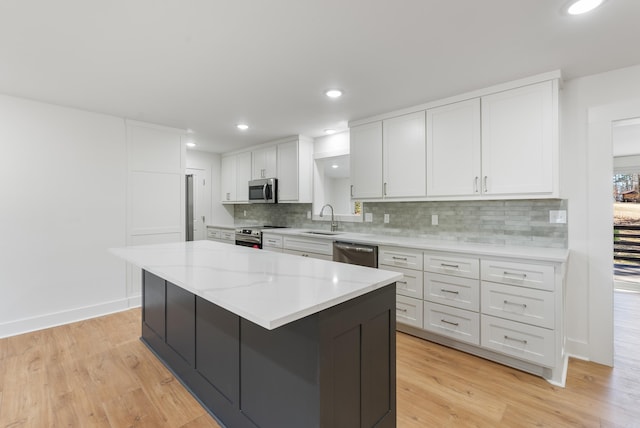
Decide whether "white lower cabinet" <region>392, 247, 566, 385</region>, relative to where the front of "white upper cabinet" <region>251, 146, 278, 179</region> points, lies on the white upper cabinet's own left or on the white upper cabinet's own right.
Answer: on the white upper cabinet's own left

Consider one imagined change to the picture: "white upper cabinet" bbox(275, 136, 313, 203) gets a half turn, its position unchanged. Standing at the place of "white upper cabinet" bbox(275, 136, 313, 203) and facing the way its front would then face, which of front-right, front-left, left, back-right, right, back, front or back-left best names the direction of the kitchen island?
back-right

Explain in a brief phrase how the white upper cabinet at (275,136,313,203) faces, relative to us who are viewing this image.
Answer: facing the viewer and to the left of the viewer

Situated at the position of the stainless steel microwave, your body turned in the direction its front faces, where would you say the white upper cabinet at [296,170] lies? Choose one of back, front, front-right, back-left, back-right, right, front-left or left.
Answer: left

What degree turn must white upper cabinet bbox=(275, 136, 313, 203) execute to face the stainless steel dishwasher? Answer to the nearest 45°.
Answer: approximately 90° to its left

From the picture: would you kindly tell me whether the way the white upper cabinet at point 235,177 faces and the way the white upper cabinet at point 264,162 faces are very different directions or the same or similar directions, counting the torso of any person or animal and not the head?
same or similar directions

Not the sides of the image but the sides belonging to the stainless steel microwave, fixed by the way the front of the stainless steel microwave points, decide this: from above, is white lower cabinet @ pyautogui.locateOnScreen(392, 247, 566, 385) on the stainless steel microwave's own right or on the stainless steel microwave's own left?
on the stainless steel microwave's own left

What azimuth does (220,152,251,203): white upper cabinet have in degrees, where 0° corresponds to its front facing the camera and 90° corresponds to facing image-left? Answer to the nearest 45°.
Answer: approximately 45°

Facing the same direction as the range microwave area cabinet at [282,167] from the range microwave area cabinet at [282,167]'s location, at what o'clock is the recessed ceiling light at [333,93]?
The recessed ceiling light is roughly at 10 o'clock from the range microwave area cabinet.
